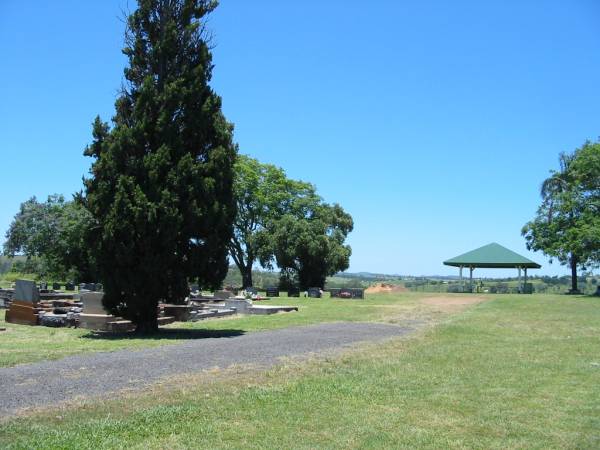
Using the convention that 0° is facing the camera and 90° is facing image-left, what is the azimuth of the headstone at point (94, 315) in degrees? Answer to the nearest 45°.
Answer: approximately 0°

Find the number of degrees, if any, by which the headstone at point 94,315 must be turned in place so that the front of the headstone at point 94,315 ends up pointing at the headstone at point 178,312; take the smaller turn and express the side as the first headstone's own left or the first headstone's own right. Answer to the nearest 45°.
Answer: approximately 135° to the first headstone's own left

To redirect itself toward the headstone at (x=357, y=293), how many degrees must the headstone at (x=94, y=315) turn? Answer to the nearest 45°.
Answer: approximately 135° to its left

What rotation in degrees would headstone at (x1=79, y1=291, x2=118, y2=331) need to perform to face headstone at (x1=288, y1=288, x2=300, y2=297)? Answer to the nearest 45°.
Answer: approximately 135° to its left

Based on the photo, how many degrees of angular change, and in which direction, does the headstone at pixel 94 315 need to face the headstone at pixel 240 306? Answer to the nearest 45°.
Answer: approximately 135° to its left

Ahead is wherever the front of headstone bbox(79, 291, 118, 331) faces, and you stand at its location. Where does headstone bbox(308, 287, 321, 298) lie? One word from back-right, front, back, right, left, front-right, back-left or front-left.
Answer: back-left

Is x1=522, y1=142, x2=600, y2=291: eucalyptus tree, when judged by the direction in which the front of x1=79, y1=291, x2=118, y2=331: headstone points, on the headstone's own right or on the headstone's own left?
on the headstone's own left

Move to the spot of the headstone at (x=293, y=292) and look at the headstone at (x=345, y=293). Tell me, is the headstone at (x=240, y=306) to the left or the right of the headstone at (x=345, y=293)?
right
